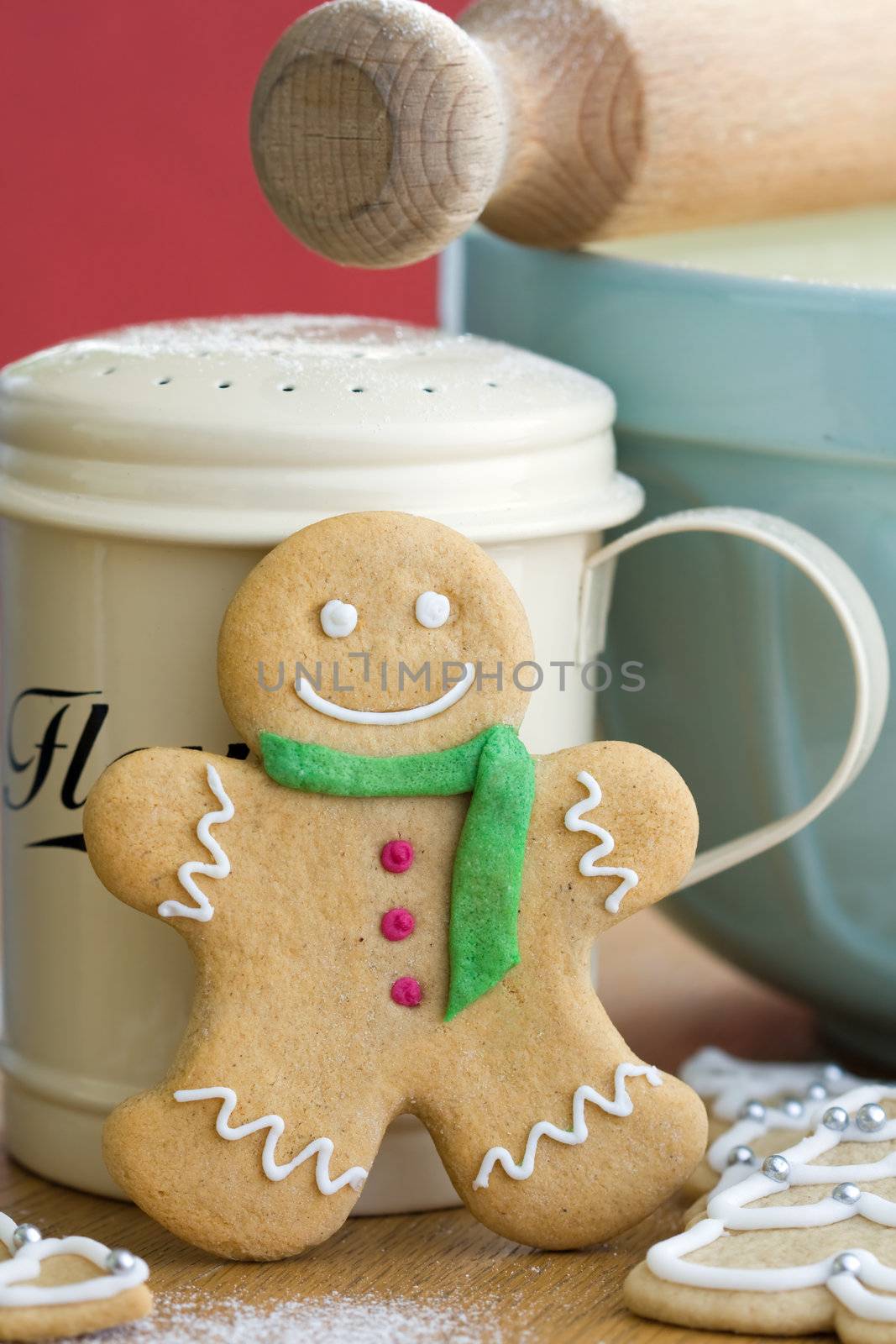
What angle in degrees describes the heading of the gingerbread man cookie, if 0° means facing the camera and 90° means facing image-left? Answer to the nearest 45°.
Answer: approximately 0°
